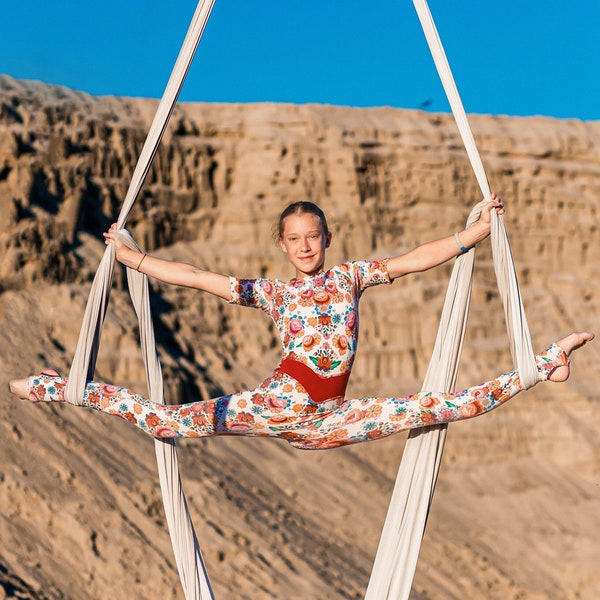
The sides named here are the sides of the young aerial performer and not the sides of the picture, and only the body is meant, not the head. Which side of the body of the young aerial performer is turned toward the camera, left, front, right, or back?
front
